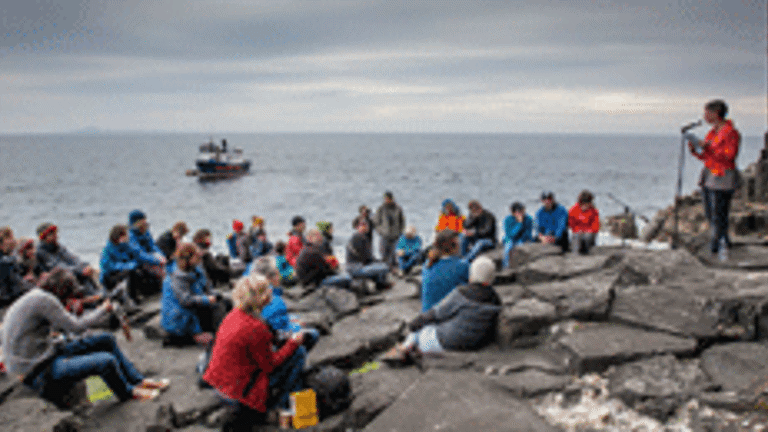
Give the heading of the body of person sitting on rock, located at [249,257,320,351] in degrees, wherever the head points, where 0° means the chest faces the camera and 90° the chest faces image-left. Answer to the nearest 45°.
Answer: approximately 270°

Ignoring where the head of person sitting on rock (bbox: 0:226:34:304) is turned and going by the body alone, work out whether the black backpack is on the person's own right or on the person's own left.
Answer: on the person's own right

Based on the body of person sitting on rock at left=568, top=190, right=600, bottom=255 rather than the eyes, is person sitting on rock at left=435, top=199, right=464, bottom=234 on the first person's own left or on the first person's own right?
on the first person's own right

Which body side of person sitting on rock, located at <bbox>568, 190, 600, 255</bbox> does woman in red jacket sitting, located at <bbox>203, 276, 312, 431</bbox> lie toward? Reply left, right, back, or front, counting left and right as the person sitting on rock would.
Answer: front

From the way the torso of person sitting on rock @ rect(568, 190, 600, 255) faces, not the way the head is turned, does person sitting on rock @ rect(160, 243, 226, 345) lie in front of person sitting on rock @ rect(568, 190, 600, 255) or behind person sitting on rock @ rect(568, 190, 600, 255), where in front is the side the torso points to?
in front

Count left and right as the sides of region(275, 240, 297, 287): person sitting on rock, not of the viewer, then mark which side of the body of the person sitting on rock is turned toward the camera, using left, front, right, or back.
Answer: right

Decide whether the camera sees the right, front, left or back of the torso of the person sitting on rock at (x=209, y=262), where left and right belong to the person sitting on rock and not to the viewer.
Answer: right

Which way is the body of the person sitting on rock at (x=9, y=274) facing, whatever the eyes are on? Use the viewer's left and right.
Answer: facing to the right of the viewer

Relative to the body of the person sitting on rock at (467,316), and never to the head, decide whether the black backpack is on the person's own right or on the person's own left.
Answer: on the person's own left

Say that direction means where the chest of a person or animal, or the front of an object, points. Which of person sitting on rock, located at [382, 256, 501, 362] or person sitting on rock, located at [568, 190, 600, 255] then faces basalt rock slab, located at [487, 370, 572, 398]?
person sitting on rock, located at [568, 190, 600, 255]

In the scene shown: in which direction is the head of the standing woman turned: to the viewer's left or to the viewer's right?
to the viewer's left

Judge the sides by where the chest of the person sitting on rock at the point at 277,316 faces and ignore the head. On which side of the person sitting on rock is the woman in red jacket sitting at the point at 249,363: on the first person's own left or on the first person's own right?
on the first person's own right
